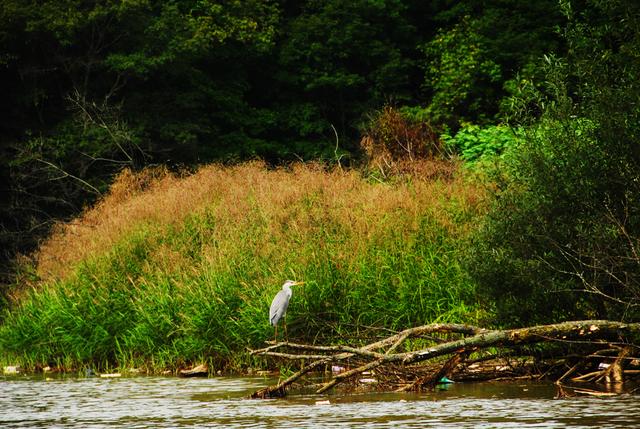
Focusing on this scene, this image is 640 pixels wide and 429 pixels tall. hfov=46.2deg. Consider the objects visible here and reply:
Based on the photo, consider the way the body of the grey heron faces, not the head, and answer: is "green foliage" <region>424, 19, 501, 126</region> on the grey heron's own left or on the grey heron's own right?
on the grey heron's own left

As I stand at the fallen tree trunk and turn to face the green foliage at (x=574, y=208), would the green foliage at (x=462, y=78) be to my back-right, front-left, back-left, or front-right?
front-left

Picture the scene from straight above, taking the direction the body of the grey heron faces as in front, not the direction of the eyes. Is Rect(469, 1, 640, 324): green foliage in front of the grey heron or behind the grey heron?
in front

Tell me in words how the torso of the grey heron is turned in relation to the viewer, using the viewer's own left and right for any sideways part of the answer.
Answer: facing to the right of the viewer
